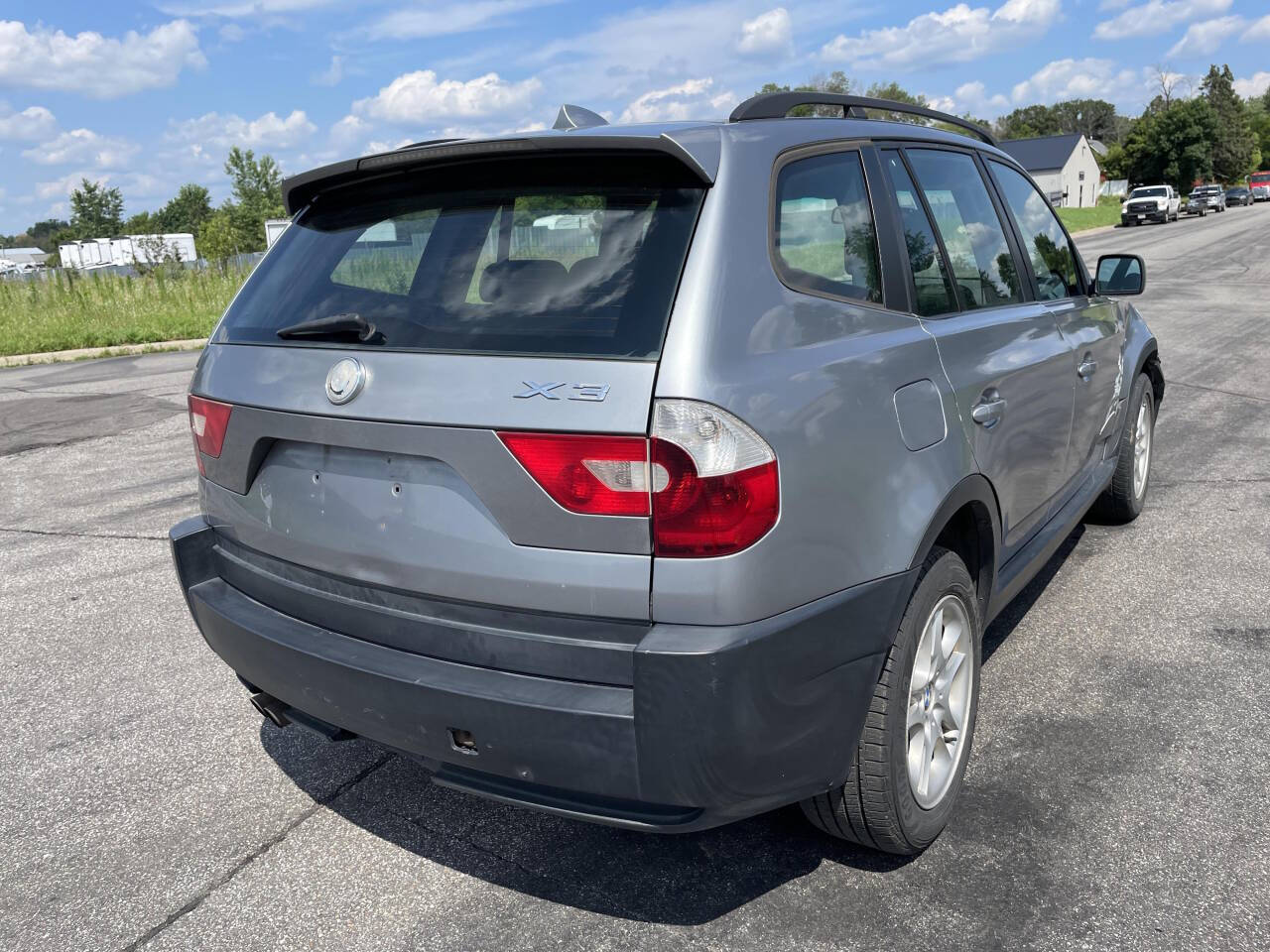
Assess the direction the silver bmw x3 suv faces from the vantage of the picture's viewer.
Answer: facing away from the viewer and to the right of the viewer
